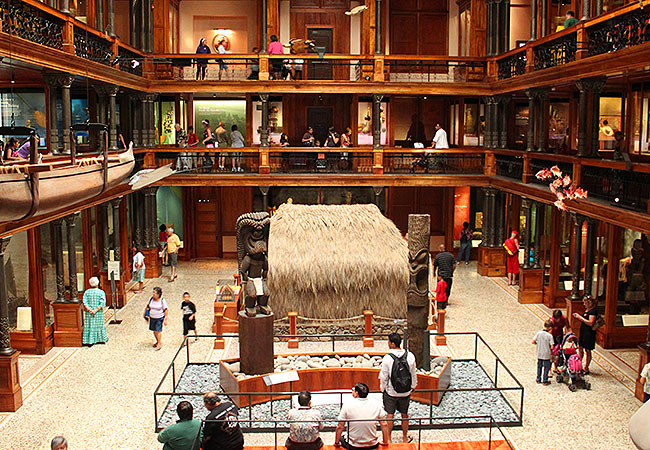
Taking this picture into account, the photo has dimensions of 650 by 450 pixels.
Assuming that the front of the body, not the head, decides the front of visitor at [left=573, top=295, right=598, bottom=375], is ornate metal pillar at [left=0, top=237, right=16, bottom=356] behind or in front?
in front

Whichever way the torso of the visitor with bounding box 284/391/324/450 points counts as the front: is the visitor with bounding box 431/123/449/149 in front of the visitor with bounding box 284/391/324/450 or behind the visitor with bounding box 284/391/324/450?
in front

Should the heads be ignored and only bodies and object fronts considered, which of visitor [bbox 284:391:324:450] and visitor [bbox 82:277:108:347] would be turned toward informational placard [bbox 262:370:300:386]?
visitor [bbox 284:391:324:450]

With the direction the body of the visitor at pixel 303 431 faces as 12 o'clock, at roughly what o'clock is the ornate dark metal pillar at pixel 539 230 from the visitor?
The ornate dark metal pillar is roughly at 1 o'clock from the visitor.

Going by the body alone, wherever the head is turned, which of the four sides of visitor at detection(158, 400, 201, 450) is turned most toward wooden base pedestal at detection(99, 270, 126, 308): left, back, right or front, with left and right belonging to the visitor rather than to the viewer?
front

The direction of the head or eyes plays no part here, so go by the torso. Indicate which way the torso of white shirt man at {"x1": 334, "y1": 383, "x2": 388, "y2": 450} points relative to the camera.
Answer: away from the camera

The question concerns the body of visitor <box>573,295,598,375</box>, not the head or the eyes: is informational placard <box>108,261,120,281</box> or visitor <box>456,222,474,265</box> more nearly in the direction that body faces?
the informational placard

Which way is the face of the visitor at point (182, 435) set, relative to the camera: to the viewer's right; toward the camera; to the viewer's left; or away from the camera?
away from the camera

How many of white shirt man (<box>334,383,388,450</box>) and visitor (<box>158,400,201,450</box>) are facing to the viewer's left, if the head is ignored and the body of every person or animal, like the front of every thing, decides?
0

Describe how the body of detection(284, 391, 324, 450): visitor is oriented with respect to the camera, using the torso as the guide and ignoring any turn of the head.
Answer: away from the camera

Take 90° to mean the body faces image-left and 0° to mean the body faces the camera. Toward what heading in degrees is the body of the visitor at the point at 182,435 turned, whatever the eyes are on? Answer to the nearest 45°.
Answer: approximately 180°

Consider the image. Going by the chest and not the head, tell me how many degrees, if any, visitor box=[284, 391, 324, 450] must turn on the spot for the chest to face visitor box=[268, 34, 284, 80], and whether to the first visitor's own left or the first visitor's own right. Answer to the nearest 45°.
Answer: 0° — they already face them

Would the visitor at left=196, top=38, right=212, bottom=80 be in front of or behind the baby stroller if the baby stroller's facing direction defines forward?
behind

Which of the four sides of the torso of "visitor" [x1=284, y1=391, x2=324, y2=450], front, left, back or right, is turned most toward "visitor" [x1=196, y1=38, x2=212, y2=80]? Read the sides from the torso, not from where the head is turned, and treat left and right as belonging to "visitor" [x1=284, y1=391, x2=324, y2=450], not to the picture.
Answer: front

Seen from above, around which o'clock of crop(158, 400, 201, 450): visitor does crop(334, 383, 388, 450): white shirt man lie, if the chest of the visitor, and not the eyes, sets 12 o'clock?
The white shirt man is roughly at 2 o'clock from the visitor.
